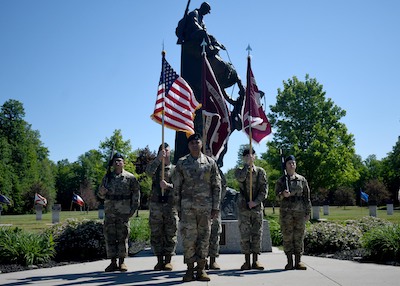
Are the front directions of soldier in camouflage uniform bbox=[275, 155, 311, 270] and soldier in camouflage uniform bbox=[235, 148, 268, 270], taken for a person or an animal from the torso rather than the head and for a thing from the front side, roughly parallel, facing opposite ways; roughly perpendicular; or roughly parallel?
roughly parallel

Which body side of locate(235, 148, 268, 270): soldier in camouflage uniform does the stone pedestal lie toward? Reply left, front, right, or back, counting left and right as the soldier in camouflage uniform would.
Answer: back

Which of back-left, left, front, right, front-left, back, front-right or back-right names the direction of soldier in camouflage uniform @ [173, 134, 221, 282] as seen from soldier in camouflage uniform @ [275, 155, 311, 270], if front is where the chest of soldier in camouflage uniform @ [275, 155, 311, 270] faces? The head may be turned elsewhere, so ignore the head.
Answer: front-right

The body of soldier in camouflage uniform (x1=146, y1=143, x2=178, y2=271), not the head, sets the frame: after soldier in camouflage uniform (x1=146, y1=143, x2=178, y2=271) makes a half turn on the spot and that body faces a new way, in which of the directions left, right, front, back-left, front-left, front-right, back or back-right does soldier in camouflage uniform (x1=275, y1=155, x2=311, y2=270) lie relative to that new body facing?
right

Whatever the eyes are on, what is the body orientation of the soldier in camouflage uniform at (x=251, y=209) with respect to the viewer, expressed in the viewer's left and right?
facing the viewer

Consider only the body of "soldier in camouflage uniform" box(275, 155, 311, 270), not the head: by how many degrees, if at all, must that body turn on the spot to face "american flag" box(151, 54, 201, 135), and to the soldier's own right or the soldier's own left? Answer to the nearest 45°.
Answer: approximately 90° to the soldier's own right

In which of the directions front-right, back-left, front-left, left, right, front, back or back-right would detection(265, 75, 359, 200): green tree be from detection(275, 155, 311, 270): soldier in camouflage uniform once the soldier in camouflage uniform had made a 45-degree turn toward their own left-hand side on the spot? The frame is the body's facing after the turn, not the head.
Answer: back-left

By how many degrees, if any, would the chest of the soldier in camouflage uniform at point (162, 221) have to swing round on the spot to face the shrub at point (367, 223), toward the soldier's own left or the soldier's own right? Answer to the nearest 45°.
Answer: approximately 135° to the soldier's own left

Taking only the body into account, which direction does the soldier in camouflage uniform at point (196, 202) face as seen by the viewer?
toward the camera

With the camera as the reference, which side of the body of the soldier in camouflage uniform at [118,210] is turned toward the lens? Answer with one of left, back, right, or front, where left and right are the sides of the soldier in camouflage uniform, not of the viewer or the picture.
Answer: front

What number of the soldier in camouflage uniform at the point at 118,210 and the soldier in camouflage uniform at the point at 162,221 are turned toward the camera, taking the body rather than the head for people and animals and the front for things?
2

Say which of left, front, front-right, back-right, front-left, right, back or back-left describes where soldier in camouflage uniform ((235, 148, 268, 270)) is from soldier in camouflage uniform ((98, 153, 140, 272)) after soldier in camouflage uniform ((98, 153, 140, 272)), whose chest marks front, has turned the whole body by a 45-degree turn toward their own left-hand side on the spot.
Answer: front-left

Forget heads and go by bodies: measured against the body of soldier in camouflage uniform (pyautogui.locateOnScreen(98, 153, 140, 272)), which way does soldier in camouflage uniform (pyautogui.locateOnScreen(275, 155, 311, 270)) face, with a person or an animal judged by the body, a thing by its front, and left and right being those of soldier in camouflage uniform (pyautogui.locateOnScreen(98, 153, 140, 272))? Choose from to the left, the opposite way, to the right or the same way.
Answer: the same way

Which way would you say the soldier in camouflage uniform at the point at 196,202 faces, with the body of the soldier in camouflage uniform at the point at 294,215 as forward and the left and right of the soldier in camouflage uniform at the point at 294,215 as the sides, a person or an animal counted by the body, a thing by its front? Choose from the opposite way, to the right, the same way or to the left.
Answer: the same way

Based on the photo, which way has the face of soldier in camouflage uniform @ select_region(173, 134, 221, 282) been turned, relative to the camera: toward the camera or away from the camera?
toward the camera

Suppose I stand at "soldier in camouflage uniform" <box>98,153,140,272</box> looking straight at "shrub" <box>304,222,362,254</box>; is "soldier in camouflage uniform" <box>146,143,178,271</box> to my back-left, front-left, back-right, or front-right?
front-right
